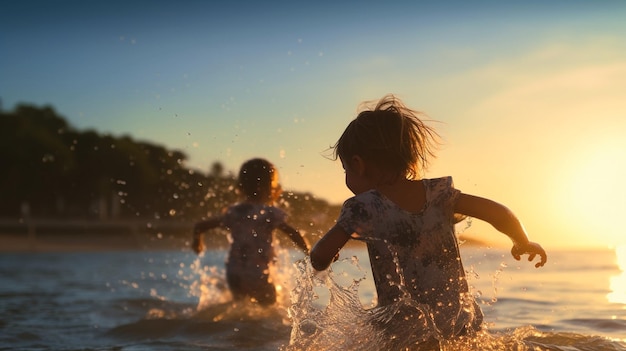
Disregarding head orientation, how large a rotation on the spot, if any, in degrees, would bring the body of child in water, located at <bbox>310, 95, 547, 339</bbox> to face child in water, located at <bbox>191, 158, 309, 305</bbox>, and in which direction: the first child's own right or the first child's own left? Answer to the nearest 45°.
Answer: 0° — they already face them

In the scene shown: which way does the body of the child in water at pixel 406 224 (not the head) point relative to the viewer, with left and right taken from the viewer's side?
facing away from the viewer and to the left of the viewer

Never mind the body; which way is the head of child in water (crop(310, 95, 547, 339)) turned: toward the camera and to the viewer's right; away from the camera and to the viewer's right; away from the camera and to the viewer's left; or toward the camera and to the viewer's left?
away from the camera and to the viewer's left
